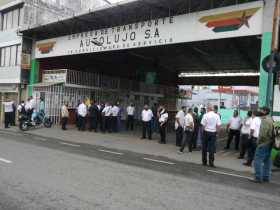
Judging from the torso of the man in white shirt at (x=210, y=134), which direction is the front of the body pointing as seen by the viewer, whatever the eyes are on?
away from the camera

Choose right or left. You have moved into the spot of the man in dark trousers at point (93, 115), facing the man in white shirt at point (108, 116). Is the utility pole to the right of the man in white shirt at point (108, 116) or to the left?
right

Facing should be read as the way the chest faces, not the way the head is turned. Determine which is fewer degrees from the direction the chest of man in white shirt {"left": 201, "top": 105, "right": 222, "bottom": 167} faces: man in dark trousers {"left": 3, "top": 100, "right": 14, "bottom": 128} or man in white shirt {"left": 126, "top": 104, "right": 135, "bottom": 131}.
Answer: the man in white shirt
